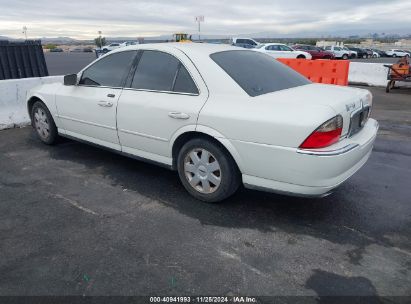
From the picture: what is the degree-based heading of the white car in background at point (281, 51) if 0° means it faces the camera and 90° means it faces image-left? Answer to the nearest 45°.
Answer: approximately 270°

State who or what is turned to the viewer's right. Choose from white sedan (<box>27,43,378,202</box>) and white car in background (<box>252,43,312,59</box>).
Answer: the white car in background

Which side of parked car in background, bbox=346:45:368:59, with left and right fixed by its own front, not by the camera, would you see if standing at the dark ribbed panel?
right

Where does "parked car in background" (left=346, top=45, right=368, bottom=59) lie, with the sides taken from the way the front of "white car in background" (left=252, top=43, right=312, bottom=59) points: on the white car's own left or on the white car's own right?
on the white car's own left

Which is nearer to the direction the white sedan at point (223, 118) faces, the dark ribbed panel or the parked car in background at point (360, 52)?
the dark ribbed panel

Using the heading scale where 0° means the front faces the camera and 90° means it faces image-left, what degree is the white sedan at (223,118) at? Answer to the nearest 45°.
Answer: approximately 135°

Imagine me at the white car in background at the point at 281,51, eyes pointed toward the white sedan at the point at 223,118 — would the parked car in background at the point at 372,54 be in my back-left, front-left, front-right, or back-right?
back-left

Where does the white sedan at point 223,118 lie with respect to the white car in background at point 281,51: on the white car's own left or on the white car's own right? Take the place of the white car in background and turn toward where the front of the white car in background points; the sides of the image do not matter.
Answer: on the white car's own right

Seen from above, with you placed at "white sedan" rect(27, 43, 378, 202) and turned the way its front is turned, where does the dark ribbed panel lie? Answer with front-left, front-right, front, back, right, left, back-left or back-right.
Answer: front

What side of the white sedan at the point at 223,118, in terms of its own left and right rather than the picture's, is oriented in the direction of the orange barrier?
right

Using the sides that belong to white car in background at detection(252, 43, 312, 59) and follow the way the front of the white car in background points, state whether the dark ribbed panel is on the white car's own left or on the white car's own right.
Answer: on the white car's own right

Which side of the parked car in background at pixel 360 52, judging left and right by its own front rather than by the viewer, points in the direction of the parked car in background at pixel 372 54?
left

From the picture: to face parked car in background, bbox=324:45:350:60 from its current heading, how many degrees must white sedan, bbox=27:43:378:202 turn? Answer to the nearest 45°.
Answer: approximately 45° to its right

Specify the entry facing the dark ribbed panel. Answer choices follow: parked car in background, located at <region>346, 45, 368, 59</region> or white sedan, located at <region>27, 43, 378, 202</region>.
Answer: the white sedan
